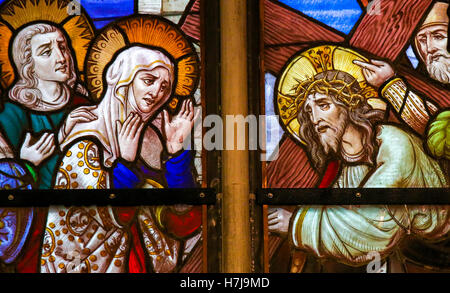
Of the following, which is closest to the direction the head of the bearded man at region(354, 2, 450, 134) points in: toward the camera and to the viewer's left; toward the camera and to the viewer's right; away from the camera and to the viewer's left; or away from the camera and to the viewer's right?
toward the camera and to the viewer's left
